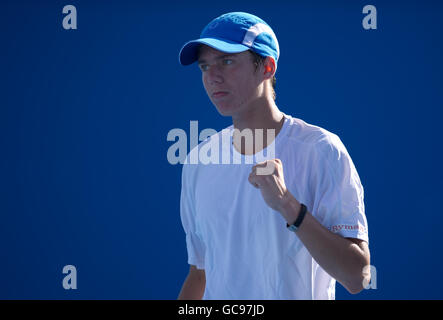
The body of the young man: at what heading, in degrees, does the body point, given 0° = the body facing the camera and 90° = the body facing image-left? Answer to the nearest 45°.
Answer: approximately 45°

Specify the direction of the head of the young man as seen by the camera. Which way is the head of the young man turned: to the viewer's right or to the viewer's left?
to the viewer's left
